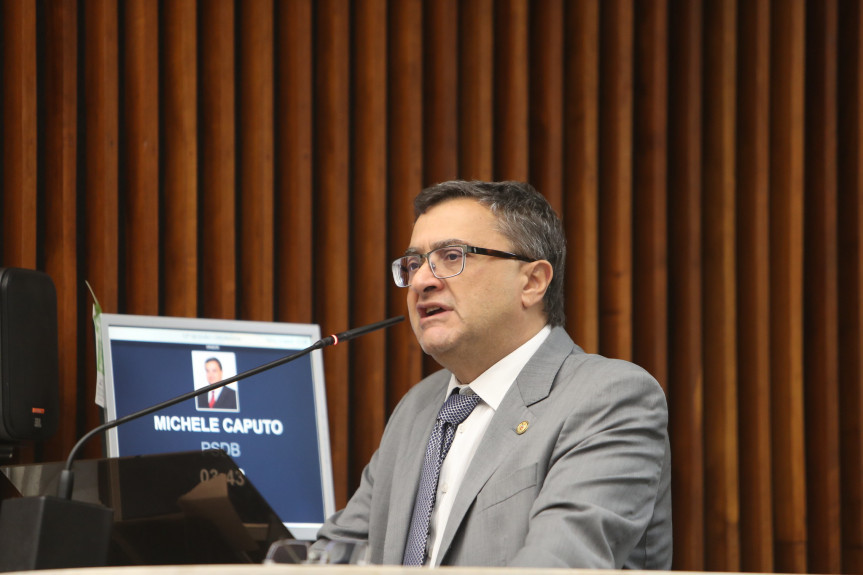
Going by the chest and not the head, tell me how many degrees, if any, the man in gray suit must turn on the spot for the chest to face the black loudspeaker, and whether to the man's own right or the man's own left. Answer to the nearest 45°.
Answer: approximately 45° to the man's own right

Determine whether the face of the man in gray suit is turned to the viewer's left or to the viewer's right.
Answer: to the viewer's left

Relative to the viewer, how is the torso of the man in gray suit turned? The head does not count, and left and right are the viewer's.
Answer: facing the viewer and to the left of the viewer

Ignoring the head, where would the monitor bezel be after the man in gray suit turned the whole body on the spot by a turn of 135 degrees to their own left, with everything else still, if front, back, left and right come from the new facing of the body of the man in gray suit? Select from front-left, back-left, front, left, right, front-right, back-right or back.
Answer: back-left

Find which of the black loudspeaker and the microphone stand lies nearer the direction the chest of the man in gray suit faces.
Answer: the microphone stand

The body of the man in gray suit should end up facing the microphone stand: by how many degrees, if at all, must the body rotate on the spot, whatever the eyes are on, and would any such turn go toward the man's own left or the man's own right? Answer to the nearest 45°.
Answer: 0° — they already face it
